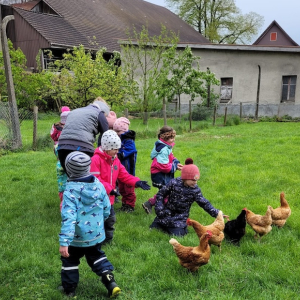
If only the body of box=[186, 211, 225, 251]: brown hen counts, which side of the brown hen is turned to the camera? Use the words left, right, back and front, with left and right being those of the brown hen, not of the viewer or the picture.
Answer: left

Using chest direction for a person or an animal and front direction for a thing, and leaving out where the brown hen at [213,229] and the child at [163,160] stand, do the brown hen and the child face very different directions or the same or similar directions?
very different directions

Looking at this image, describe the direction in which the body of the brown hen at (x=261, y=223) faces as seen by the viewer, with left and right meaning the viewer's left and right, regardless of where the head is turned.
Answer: facing to the left of the viewer

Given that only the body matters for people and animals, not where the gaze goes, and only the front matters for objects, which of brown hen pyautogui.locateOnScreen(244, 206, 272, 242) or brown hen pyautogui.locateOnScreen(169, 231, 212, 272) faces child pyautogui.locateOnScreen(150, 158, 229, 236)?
brown hen pyautogui.locateOnScreen(244, 206, 272, 242)

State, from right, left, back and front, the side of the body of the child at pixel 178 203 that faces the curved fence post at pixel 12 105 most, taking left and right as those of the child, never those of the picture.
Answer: back

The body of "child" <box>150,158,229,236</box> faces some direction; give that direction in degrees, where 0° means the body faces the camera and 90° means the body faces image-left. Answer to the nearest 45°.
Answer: approximately 315°

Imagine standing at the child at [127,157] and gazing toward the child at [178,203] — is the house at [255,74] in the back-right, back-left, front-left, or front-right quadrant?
back-left

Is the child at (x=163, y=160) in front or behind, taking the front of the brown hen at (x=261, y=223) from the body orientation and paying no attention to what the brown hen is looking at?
in front
